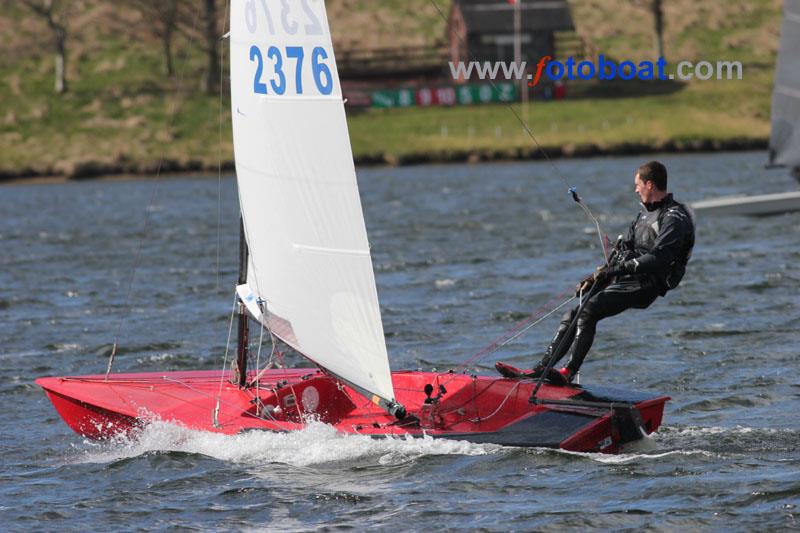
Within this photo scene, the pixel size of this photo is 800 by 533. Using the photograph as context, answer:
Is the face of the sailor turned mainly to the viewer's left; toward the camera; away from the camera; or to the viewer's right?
to the viewer's left

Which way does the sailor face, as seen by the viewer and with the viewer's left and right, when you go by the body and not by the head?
facing to the left of the viewer

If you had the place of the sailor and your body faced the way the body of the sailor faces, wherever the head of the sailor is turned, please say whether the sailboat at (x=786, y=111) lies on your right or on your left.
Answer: on your right
